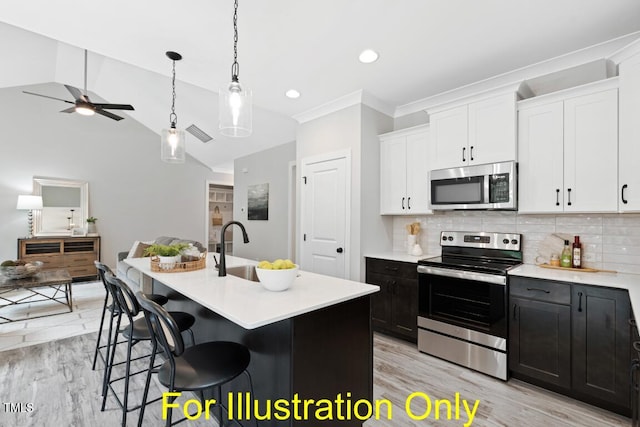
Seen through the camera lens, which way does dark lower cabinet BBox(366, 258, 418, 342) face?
facing the viewer and to the left of the viewer

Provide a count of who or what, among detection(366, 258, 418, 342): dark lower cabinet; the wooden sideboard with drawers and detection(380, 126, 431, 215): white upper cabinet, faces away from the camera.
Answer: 0

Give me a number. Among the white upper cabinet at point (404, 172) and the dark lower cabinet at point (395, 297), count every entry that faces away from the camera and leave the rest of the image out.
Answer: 0

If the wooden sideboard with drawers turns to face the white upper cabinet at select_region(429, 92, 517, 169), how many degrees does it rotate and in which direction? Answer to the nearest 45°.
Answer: approximately 45° to its left

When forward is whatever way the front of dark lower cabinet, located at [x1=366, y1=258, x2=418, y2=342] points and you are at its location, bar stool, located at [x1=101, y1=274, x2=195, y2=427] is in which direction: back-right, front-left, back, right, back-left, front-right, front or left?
front

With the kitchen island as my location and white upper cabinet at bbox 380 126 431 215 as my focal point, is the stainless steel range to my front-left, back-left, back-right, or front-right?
front-right

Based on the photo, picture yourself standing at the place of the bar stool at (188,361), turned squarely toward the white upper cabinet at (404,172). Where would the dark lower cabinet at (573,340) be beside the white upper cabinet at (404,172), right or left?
right

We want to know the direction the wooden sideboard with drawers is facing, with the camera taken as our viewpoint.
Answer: facing the viewer

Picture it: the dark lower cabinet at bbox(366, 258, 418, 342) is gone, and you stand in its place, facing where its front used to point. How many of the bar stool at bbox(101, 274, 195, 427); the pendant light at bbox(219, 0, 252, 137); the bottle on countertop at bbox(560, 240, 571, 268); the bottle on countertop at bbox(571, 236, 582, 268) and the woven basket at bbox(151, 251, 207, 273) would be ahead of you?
3

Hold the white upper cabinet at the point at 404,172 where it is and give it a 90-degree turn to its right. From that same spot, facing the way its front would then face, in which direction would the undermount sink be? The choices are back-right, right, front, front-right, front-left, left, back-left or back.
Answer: left

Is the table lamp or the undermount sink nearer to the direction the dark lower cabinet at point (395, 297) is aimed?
the undermount sink

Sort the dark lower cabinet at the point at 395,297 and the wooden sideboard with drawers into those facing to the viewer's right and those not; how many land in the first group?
0
